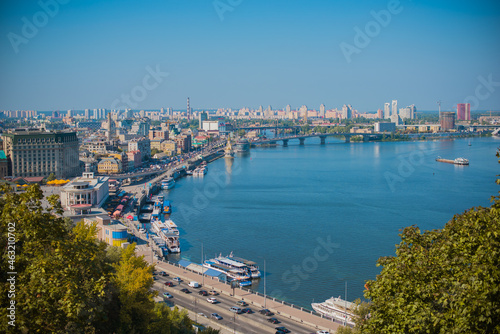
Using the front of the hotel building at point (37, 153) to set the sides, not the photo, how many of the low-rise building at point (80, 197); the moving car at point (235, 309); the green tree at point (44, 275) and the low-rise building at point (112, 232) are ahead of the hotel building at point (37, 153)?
4

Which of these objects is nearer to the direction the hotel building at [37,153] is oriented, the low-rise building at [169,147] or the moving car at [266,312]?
the moving car

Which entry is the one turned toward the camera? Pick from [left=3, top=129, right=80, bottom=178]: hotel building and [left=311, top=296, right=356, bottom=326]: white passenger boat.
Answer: the hotel building

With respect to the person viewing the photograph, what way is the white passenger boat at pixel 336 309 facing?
facing away from the viewer and to the left of the viewer

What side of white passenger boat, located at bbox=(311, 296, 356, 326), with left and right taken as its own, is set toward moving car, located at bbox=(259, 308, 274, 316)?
left

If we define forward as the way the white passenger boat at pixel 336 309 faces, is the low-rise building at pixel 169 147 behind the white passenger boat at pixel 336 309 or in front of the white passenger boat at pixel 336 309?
in front

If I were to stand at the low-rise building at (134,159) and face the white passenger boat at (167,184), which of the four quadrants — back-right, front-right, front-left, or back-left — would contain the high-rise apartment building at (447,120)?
back-left

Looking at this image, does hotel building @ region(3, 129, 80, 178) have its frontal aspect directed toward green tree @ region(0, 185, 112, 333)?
yes

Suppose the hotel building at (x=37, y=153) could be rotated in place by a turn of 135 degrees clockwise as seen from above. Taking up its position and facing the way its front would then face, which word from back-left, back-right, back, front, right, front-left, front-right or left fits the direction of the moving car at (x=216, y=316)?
back-left

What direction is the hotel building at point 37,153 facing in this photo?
toward the camera

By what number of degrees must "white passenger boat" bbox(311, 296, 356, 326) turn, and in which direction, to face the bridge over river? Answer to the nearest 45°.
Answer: approximately 45° to its right

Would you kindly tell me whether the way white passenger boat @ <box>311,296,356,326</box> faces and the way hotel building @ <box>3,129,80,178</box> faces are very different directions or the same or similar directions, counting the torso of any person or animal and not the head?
very different directions

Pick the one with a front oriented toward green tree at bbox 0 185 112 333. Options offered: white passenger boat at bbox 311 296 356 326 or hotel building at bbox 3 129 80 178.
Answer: the hotel building

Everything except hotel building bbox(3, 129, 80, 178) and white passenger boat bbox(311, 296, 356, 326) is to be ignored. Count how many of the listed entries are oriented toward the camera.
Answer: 1

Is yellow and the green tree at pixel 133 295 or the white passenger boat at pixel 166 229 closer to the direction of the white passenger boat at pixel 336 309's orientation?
the white passenger boat
